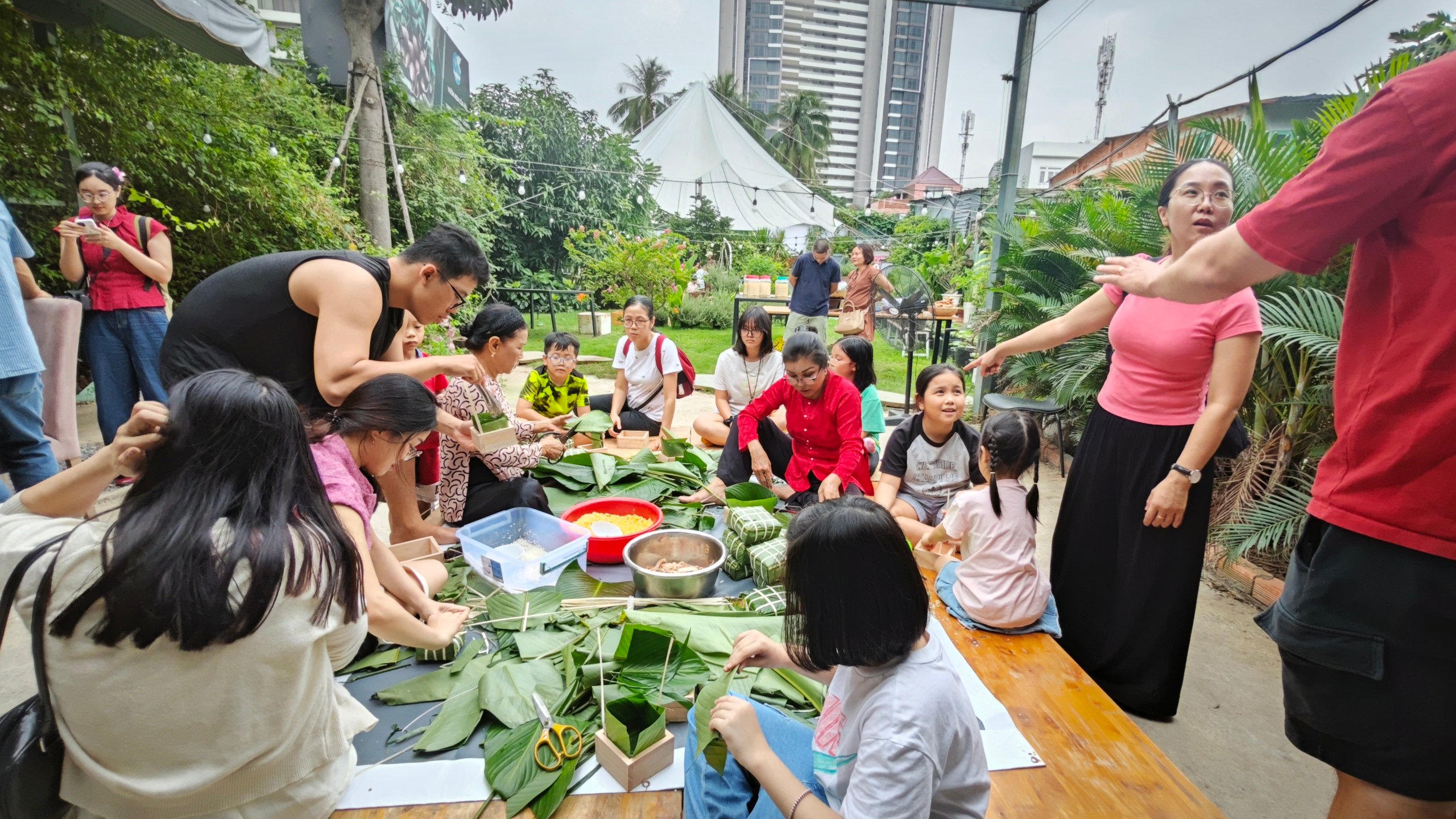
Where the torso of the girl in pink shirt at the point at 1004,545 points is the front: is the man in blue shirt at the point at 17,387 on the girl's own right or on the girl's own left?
on the girl's own left

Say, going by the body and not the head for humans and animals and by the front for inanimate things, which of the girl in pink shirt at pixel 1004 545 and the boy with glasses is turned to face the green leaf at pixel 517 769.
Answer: the boy with glasses

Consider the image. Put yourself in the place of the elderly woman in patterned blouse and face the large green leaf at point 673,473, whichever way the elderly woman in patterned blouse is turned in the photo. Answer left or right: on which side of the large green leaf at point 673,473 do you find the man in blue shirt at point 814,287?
left

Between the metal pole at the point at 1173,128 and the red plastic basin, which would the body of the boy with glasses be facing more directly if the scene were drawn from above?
the red plastic basin

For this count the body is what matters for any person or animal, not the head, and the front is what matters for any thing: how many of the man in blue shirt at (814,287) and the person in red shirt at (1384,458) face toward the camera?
1

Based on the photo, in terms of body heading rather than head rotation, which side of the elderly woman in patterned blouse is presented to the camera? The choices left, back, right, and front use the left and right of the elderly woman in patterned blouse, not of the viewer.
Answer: right

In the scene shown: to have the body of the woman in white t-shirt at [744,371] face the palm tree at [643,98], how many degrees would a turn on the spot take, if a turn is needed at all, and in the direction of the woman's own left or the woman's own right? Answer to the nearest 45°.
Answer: approximately 180°

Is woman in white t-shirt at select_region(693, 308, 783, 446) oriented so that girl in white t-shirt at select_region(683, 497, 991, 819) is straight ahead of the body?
yes

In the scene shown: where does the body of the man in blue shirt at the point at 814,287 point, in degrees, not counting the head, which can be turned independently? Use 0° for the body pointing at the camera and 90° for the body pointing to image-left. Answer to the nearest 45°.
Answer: approximately 0°

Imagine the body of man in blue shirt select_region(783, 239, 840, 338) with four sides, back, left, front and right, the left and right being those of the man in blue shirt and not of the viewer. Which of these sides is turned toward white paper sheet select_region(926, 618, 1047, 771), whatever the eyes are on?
front

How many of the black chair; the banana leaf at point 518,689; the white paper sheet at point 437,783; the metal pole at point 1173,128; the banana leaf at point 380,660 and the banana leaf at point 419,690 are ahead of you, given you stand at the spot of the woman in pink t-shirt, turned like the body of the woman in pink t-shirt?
4

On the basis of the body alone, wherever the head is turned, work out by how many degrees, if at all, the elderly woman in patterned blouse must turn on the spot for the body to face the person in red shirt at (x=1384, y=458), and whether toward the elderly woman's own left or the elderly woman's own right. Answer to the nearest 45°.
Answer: approximately 45° to the elderly woman's own right
